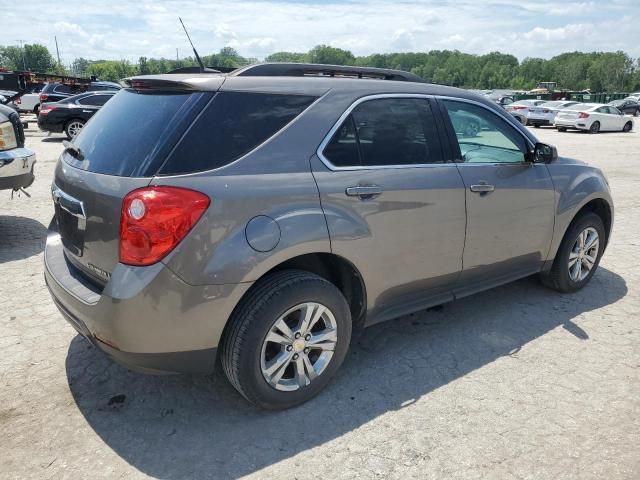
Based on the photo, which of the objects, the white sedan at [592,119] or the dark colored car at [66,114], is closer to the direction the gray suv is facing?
the white sedan

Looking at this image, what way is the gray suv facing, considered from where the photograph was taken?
facing away from the viewer and to the right of the viewer

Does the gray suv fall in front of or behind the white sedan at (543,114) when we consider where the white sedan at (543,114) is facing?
behind

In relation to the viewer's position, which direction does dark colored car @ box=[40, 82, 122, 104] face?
facing away from the viewer and to the right of the viewer

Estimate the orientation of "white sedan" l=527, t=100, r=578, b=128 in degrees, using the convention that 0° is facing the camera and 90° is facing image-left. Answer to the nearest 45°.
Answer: approximately 225°

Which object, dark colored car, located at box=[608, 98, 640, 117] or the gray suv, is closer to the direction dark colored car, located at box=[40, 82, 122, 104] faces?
the dark colored car

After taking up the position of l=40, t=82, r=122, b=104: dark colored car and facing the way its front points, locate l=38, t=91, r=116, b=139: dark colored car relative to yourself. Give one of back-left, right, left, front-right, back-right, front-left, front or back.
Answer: back-right
